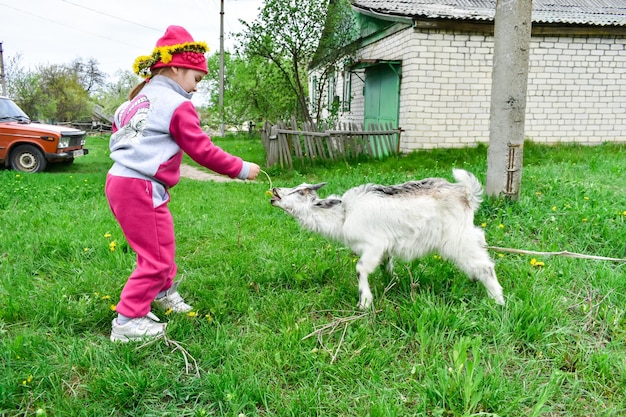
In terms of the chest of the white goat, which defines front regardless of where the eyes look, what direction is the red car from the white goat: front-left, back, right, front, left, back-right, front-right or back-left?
front-right

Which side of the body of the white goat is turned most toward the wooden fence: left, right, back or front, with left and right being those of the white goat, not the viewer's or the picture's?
right

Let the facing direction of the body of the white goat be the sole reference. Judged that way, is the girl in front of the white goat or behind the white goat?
in front

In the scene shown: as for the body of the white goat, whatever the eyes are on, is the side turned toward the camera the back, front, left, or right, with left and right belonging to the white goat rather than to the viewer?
left

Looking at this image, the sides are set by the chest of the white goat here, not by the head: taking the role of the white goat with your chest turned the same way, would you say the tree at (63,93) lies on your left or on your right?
on your right

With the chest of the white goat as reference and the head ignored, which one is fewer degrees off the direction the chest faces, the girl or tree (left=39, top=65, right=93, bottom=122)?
the girl

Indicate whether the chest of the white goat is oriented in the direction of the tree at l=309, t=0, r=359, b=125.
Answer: no

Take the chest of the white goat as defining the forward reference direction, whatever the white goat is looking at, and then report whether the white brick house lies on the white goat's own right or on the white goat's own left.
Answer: on the white goat's own right

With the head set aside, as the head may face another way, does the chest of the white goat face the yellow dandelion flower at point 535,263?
no

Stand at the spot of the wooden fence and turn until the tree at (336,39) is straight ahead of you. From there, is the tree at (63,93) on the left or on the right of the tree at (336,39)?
left

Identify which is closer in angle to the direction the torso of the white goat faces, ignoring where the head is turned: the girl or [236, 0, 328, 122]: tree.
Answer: the girl

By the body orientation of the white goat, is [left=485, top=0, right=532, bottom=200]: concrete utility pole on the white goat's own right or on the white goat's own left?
on the white goat's own right

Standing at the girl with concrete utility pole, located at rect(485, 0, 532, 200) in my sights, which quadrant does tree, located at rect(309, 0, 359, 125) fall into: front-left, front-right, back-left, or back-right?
front-left

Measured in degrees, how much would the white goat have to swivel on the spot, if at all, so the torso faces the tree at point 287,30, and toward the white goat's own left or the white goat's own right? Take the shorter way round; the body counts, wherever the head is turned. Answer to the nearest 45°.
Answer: approximately 90° to the white goat's own right

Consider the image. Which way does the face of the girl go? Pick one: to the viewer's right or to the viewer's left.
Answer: to the viewer's right
